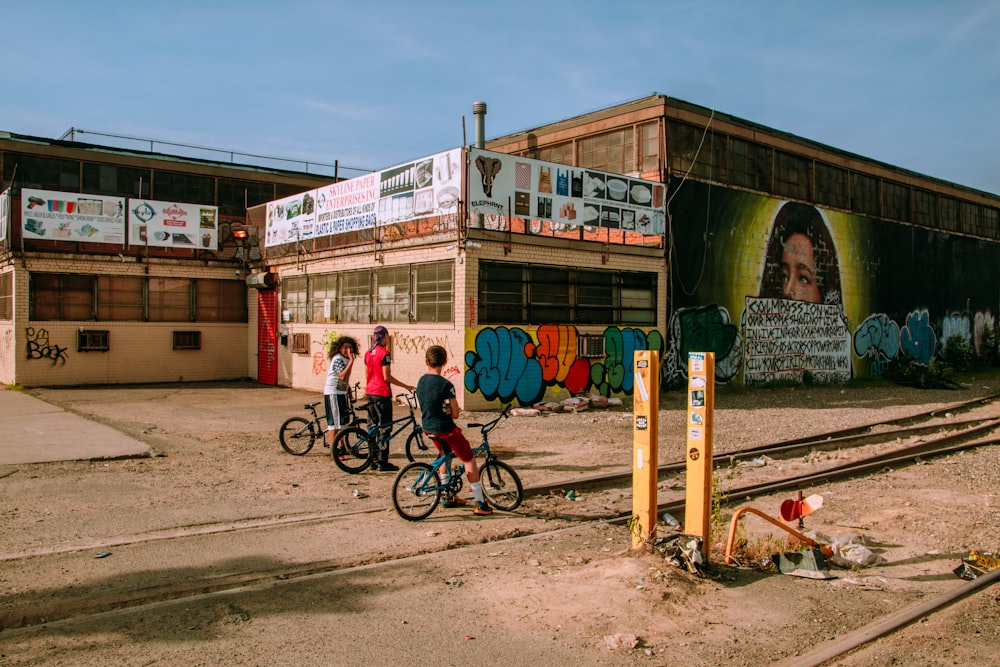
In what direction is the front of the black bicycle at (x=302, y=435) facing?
to the viewer's right

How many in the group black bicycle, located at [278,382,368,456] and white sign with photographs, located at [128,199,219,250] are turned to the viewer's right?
1

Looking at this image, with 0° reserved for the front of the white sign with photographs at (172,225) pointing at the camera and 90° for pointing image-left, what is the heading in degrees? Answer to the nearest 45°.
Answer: approximately 0°

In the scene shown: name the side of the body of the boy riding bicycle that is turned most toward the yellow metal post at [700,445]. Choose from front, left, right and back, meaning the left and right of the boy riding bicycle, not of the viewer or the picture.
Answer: right

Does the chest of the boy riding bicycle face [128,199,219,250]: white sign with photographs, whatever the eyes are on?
no

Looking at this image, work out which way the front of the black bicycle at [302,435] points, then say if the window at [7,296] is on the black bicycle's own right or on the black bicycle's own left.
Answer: on the black bicycle's own left

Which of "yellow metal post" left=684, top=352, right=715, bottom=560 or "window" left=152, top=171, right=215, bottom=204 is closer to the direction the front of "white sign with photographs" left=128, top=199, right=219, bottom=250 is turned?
the yellow metal post

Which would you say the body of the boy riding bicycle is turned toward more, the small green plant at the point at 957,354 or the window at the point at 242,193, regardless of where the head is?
the small green plant

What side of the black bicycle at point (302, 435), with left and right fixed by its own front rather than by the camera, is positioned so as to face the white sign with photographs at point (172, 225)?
left

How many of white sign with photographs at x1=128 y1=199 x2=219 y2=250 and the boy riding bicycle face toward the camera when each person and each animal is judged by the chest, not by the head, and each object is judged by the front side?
1

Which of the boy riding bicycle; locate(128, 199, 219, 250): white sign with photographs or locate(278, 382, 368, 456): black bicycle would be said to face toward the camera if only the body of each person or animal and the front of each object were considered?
the white sign with photographs

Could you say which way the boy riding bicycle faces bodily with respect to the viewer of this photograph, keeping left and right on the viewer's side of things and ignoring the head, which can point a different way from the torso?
facing away from the viewer and to the right of the viewer

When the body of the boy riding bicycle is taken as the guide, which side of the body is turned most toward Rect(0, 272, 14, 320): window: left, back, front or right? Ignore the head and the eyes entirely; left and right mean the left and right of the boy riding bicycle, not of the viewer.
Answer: left

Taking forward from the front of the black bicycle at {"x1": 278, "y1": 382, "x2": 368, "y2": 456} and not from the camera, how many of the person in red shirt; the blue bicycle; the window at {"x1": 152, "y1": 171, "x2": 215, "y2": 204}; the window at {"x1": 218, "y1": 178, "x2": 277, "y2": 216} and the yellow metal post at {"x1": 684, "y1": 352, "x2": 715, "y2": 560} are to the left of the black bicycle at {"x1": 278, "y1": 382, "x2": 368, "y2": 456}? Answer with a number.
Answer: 2

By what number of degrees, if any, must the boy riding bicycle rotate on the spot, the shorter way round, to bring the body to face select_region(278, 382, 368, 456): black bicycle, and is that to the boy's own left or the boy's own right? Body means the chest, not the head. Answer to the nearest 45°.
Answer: approximately 90° to the boy's own left

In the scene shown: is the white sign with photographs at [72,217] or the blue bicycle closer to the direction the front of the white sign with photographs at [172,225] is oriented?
the blue bicycle

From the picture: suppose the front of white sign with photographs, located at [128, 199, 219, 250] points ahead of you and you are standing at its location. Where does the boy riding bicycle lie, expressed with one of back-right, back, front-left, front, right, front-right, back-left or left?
front

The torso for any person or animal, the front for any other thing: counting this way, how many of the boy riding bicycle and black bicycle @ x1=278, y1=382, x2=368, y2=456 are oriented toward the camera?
0

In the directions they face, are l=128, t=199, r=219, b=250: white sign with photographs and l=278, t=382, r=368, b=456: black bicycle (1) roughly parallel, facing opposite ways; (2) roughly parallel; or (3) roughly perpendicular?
roughly perpendicular
